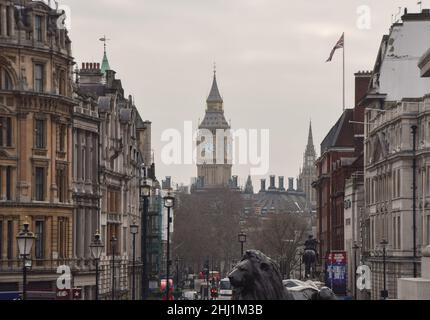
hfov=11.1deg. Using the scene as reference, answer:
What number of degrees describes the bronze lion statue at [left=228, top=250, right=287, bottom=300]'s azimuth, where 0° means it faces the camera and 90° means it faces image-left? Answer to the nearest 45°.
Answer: approximately 90°
